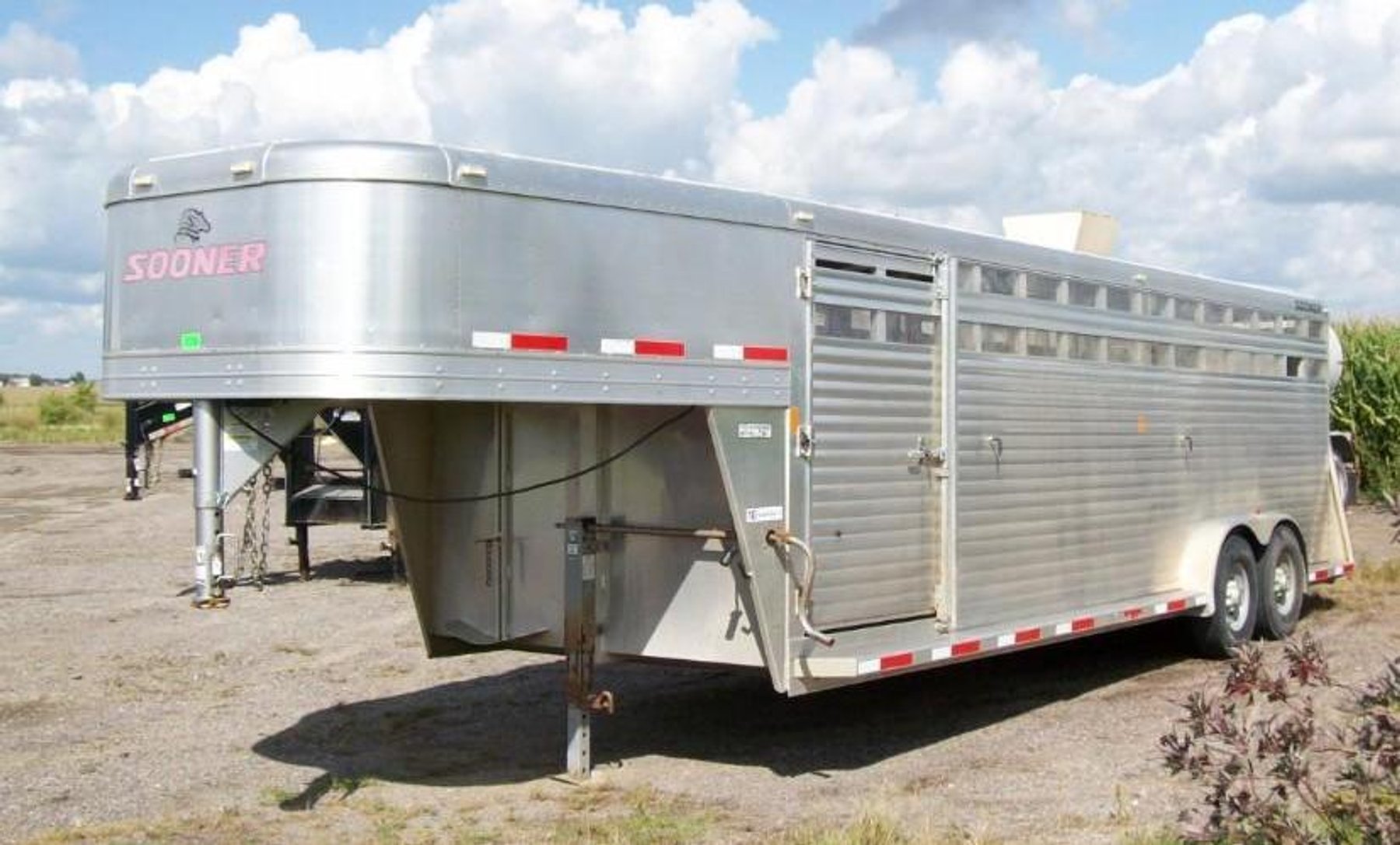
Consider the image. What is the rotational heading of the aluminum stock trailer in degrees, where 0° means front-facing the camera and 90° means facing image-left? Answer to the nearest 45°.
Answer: approximately 45°

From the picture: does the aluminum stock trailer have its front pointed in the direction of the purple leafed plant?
no
